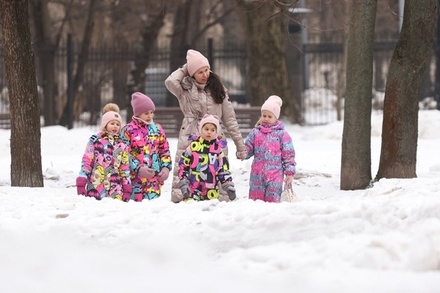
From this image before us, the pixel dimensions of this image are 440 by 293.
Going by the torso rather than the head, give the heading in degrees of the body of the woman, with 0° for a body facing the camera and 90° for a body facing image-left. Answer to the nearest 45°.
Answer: approximately 0°

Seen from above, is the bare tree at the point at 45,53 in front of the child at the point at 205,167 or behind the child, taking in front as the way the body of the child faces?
behind

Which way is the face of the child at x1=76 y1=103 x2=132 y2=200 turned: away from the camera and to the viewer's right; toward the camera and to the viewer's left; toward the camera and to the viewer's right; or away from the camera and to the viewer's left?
toward the camera and to the viewer's right

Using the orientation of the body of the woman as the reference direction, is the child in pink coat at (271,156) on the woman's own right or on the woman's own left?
on the woman's own left

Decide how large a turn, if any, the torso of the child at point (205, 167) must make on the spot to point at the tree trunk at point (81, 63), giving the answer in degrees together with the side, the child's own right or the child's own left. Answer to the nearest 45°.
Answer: approximately 180°

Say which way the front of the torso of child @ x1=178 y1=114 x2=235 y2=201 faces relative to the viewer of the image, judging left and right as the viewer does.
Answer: facing the viewer

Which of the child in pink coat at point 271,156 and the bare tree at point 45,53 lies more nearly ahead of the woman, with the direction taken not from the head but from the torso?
the child in pink coat

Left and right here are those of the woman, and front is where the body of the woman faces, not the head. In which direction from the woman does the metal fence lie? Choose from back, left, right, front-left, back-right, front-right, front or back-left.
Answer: back

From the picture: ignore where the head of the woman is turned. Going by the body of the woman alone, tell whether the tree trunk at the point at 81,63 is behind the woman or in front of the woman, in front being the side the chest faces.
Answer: behind

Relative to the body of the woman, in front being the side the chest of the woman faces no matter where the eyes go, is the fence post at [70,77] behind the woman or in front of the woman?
behind
